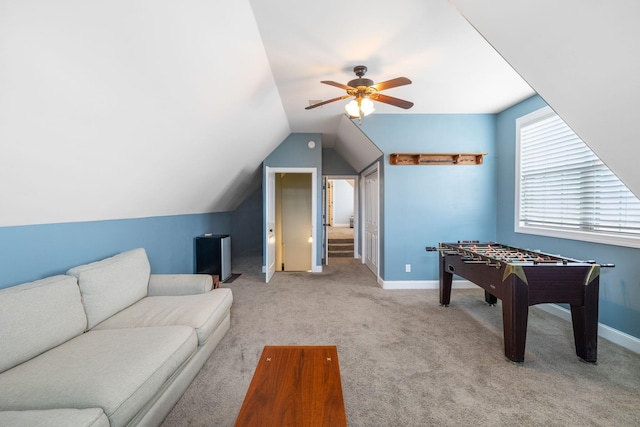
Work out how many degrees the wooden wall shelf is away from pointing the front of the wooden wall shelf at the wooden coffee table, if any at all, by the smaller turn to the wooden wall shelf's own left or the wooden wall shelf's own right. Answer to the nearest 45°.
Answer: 0° — it already faces it

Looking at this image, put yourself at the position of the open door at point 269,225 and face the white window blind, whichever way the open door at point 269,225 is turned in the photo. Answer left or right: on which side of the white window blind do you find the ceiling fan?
right

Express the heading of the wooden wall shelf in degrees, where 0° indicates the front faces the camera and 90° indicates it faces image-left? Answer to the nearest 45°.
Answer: approximately 0°

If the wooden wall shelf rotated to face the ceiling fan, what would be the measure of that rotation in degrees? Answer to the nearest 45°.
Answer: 0° — it already faces it

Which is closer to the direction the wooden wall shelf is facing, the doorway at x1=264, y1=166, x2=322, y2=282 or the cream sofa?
the cream sofa

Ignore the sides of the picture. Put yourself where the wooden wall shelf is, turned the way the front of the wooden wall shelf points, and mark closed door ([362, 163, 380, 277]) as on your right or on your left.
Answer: on your right

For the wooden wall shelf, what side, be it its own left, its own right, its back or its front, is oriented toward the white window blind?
left

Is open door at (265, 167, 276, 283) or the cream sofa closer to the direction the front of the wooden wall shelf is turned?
the cream sofa

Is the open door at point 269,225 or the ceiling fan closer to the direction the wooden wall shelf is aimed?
the ceiling fan
